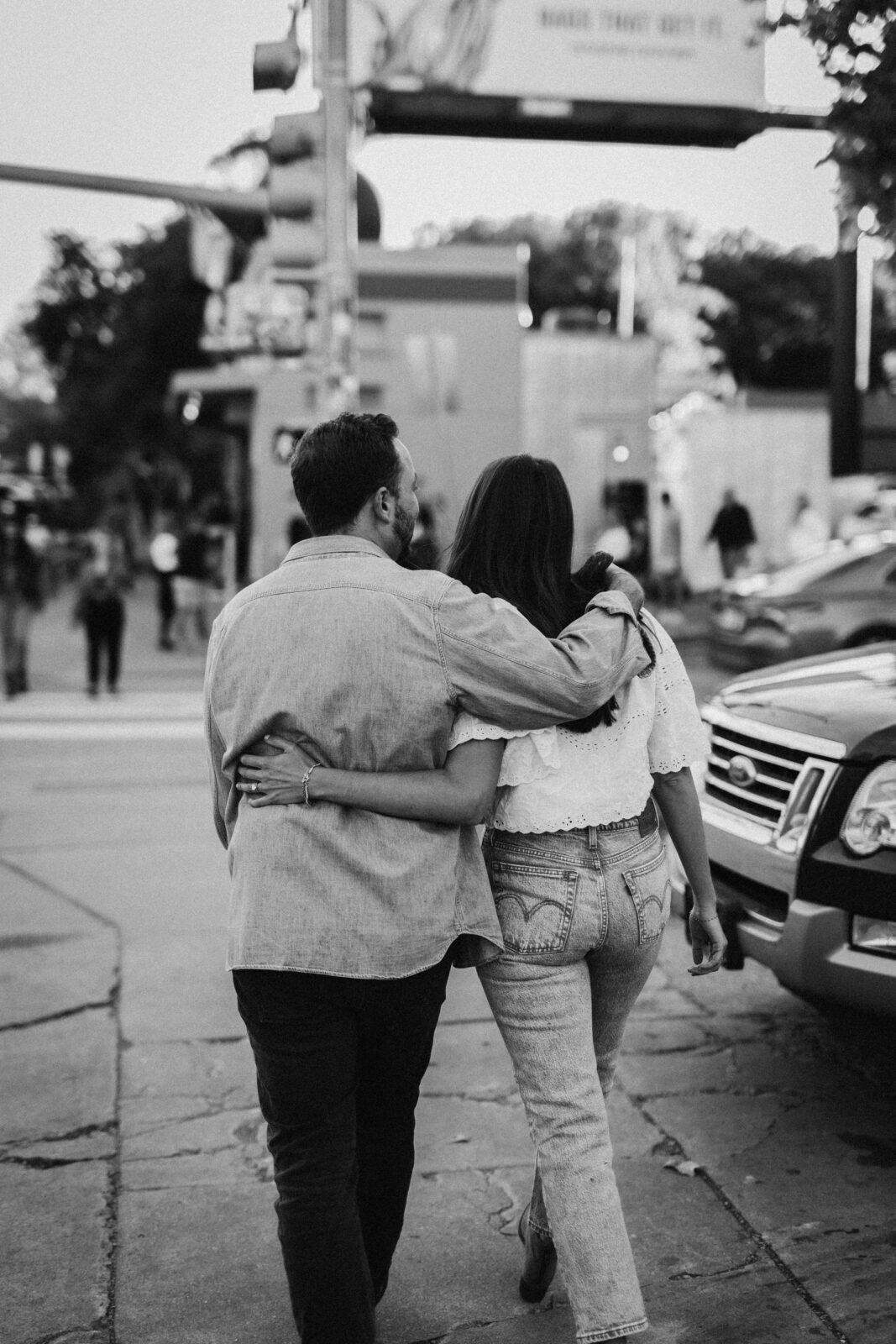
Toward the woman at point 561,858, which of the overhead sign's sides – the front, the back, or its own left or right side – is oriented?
front

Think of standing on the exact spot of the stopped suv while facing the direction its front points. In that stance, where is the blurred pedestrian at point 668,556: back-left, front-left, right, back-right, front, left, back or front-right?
back-right

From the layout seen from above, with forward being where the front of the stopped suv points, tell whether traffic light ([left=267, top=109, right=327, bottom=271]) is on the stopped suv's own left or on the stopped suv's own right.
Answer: on the stopped suv's own right

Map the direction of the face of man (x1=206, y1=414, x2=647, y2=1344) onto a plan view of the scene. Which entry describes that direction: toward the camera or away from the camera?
away from the camera

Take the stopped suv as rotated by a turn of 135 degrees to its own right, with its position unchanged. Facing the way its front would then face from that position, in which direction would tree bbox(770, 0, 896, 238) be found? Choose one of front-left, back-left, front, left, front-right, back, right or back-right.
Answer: front

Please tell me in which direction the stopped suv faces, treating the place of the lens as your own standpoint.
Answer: facing the viewer and to the left of the viewer

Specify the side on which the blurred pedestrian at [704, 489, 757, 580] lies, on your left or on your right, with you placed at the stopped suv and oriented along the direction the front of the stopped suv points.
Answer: on your right

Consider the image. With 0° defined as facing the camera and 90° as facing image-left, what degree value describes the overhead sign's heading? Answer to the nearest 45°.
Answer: approximately 0°

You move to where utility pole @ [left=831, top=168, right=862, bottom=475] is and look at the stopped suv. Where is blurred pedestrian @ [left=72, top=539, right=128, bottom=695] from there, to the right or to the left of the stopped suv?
right
